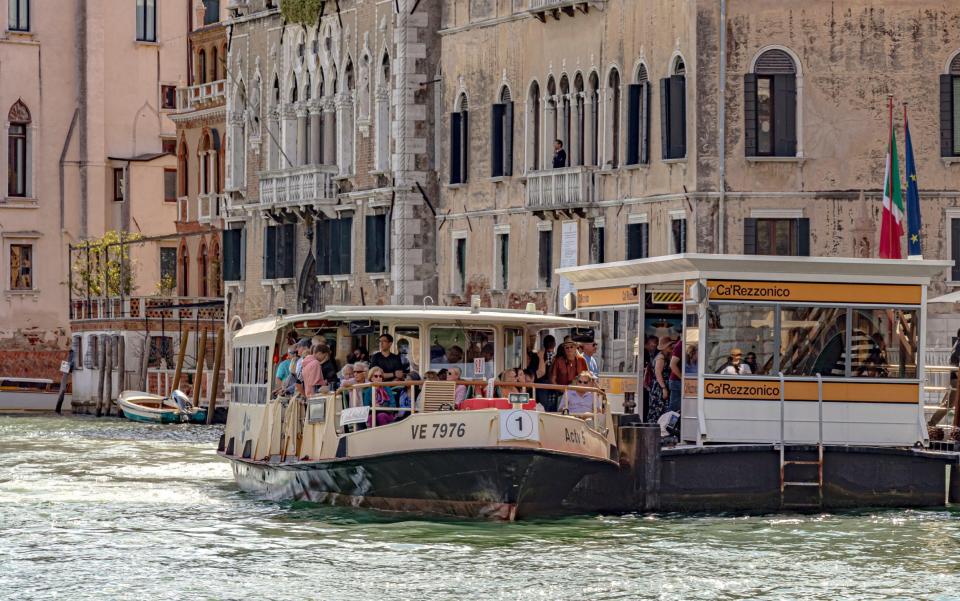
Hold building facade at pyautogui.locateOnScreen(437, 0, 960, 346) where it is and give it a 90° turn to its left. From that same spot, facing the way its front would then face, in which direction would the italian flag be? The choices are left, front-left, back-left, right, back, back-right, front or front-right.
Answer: front

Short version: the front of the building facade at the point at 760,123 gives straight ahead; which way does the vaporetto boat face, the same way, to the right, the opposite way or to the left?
to the left

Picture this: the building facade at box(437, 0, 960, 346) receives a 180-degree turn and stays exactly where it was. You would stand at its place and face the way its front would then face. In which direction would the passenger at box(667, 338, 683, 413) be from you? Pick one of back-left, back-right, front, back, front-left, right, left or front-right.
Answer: back-right

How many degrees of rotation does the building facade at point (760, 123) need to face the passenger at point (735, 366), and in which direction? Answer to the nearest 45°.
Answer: approximately 45° to its left

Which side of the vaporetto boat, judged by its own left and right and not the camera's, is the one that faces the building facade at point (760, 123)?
left

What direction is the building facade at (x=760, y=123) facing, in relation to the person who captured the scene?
facing the viewer and to the left of the viewer

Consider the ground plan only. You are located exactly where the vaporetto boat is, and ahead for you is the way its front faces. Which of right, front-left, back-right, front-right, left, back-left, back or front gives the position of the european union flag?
left

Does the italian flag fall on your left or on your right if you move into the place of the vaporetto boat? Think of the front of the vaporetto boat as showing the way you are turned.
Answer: on your left

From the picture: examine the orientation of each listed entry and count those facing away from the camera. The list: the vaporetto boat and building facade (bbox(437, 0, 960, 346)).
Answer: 0
